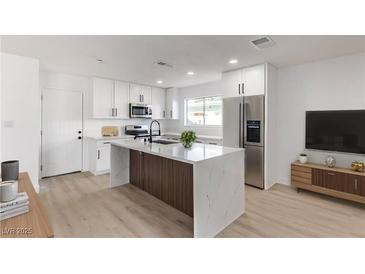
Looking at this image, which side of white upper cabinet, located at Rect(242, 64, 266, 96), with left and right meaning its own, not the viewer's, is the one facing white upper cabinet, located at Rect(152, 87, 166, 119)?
right

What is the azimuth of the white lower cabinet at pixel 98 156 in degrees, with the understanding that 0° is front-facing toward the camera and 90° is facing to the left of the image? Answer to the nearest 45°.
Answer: approximately 315°

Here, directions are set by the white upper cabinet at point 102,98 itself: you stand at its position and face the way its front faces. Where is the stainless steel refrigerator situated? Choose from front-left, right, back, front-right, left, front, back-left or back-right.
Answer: front-left

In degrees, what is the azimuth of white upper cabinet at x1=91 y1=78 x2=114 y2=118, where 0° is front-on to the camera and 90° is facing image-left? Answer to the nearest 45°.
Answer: approximately 0°

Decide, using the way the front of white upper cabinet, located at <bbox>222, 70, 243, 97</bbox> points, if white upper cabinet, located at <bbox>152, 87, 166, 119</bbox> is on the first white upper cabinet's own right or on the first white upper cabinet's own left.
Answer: on the first white upper cabinet's own right
